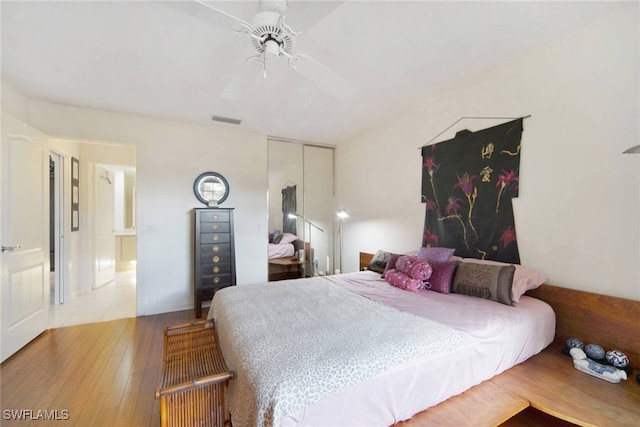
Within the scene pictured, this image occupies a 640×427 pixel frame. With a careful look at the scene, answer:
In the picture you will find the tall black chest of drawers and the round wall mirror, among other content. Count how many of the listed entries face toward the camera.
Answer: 2

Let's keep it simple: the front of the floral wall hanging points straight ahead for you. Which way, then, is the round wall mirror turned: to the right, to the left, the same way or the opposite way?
to the left

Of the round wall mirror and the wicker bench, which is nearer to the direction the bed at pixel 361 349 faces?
the wicker bench

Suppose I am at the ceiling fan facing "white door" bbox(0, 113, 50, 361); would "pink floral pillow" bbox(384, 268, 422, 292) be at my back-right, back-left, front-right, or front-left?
back-right

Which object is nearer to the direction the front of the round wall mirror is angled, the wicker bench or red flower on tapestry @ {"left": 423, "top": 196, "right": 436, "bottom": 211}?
the wicker bench

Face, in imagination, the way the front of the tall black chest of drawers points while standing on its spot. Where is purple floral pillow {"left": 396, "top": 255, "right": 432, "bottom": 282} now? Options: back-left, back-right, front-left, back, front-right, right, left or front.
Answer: front-left

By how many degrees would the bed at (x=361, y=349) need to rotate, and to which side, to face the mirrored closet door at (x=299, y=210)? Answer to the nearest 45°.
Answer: approximately 90° to its right
